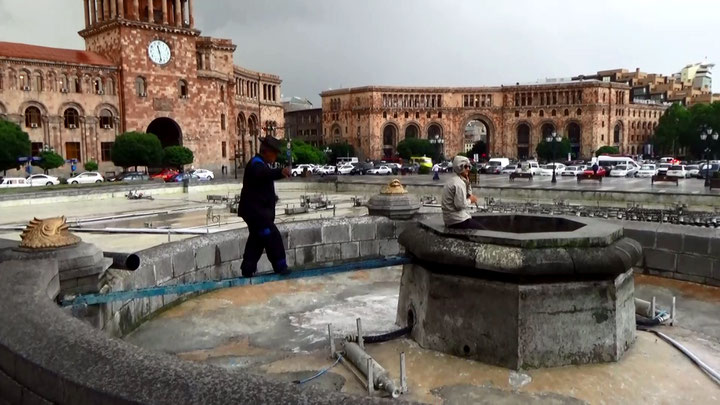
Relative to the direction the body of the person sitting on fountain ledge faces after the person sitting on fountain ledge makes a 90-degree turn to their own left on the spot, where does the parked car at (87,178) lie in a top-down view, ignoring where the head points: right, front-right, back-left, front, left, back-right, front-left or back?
front-left

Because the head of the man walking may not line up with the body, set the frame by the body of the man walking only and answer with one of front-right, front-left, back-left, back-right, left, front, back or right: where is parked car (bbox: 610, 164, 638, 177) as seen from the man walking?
front-left

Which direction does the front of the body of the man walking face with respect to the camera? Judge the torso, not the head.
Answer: to the viewer's right

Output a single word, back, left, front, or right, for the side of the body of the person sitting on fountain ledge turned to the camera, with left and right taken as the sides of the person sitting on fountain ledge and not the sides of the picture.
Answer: right

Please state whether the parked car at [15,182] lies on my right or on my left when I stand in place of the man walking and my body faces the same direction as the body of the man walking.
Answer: on my left

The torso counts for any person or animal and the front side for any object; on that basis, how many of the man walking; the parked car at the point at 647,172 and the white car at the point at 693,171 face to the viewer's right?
1

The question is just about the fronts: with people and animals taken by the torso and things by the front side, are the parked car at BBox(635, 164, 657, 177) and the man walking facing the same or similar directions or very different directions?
very different directions

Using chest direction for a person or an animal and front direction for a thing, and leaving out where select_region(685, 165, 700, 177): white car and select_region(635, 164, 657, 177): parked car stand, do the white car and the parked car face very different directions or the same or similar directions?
same or similar directions
